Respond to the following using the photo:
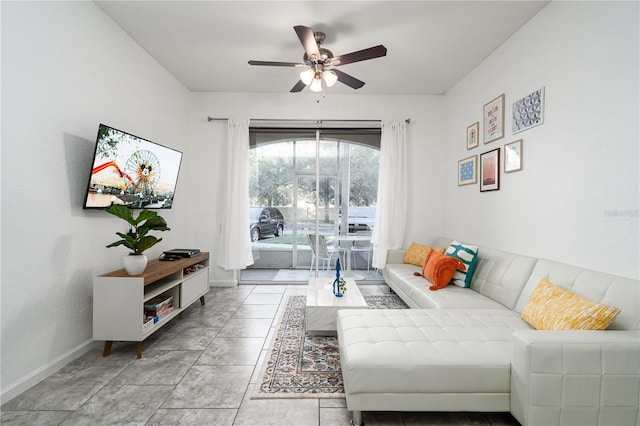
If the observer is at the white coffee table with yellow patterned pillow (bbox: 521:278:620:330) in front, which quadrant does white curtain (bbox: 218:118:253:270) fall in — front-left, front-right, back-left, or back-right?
back-left

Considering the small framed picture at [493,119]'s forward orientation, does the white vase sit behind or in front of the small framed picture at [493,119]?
in front

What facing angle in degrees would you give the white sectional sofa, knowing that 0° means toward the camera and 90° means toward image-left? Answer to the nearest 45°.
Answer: approximately 90°

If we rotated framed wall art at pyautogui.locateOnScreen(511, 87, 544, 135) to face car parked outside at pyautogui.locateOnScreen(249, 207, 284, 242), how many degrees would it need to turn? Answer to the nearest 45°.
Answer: approximately 45° to its right

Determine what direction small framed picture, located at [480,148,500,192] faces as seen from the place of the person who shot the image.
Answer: facing the viewer and to the left of the viewer

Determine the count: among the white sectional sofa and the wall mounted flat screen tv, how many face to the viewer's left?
1

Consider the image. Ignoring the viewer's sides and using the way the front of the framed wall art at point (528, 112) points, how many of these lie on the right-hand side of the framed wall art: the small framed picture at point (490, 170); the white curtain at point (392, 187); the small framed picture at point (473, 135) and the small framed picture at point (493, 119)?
4

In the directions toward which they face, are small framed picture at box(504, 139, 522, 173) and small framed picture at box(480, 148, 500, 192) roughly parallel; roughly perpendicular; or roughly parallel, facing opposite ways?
roughly parallel

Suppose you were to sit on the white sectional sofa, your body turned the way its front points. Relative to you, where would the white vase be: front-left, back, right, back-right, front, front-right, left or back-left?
front

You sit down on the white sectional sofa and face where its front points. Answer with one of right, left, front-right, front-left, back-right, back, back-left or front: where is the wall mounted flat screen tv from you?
front

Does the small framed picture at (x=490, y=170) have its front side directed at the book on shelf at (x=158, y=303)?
yes

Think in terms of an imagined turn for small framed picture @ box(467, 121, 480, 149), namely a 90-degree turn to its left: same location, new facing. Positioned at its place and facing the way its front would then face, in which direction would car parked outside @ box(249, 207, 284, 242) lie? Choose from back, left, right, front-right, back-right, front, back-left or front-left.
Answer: back-right

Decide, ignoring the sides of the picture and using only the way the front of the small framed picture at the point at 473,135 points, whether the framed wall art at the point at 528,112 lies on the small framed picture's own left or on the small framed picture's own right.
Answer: on the small framed picture's own left

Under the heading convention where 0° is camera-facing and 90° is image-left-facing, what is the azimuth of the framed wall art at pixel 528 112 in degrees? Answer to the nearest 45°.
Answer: approximately 45°

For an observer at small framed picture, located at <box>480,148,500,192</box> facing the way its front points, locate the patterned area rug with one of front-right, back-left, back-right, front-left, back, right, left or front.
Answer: front

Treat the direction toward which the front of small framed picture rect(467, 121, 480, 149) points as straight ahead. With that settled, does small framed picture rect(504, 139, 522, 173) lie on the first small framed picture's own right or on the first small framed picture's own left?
on the first small framed picture's own left
